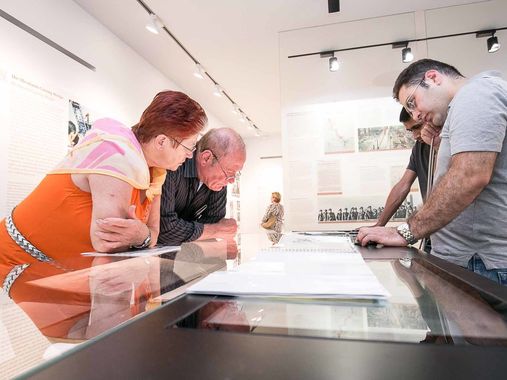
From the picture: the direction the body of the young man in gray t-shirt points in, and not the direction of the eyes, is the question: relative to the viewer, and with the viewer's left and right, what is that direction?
facing to the left of the viewer

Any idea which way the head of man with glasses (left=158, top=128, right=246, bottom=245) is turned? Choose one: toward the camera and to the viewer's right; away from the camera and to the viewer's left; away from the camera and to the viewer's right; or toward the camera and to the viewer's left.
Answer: toward the camera and to the viewer's right

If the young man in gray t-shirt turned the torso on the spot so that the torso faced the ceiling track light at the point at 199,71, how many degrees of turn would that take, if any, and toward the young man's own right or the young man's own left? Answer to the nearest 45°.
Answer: approximately 45° to the young man's own right

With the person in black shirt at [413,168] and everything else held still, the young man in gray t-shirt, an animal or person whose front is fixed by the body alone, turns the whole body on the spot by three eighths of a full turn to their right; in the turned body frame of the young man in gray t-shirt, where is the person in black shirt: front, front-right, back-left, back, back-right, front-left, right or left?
front-left

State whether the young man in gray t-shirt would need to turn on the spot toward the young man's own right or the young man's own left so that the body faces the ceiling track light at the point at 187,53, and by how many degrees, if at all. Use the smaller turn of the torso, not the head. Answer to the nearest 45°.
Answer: approximately 45° to the young man's own right

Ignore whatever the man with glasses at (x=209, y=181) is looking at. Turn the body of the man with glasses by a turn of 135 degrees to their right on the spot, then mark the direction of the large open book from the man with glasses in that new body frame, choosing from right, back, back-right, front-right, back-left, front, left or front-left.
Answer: left

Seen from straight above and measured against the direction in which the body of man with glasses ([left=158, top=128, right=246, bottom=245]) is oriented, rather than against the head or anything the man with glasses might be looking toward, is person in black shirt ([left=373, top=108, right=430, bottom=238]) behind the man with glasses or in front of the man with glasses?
in front

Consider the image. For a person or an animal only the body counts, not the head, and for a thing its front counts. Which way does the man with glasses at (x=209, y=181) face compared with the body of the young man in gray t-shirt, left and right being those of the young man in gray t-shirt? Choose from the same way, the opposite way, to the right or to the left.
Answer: the opposite way

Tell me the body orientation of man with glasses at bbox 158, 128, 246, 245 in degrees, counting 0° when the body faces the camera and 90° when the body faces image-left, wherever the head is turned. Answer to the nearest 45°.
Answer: approximately 315°

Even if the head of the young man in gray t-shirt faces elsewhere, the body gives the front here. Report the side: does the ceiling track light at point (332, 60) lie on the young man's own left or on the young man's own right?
on the young man's own right

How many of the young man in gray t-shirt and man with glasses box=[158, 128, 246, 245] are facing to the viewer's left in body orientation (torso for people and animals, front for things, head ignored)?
1

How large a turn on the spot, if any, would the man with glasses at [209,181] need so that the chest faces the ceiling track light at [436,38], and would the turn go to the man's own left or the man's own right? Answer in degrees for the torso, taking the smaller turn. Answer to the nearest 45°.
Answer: approximately 45° to the man's own left
